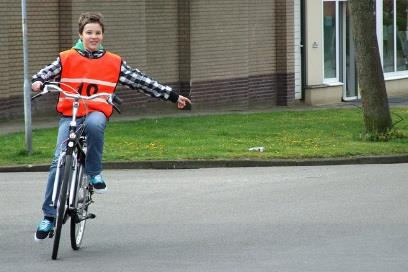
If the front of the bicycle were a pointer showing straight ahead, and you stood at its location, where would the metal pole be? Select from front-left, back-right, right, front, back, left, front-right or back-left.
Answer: back

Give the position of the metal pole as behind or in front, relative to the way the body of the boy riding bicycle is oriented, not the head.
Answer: behind

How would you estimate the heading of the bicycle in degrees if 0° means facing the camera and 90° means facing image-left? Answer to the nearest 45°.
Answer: approximately 0°
